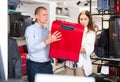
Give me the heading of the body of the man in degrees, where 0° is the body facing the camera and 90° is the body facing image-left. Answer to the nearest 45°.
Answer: approximately 315°

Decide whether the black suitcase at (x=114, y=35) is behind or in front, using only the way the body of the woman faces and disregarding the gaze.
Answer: behind

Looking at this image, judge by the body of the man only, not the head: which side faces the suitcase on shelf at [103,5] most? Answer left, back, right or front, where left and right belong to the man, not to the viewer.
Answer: left

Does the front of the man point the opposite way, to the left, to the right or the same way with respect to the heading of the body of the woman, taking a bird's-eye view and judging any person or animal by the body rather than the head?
to the left

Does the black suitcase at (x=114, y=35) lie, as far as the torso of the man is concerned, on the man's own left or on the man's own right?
on the man's own left
